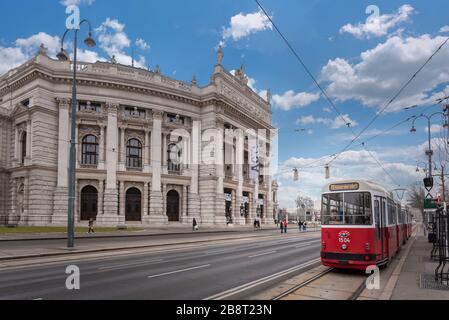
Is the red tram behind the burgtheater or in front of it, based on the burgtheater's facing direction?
in front

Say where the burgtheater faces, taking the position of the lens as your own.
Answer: facing the viewer and to the right of the viewer
